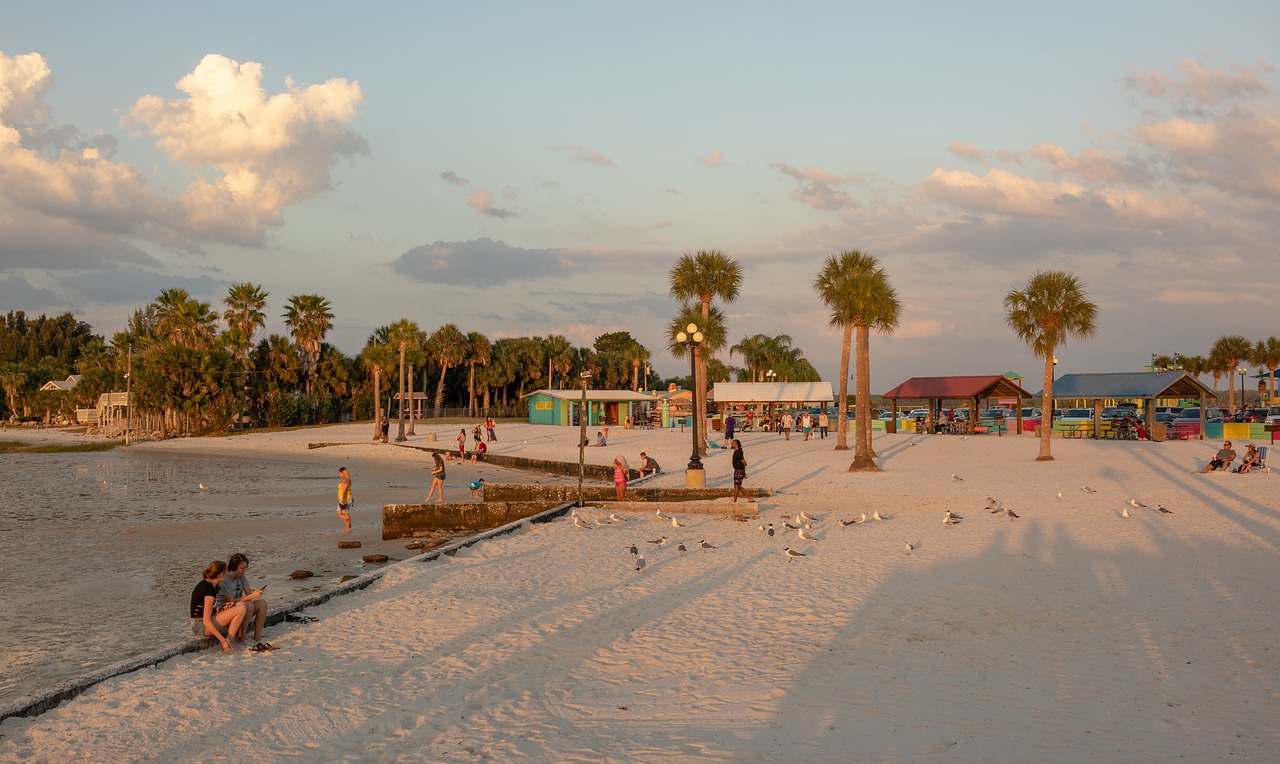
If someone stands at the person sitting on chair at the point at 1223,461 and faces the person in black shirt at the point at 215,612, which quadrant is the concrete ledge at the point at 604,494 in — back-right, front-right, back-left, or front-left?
front-right

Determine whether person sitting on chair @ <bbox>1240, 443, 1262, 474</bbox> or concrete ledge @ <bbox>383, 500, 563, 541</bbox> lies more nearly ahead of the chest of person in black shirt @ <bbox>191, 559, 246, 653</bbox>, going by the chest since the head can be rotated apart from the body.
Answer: the person sitting on chair

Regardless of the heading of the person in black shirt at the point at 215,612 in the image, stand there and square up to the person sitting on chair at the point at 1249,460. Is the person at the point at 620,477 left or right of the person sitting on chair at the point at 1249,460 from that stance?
left

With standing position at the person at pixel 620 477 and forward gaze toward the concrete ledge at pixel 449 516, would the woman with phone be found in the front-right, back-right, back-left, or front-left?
front-left

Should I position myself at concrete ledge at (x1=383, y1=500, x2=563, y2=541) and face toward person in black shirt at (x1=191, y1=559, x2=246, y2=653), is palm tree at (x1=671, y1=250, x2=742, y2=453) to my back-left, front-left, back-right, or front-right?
back-left

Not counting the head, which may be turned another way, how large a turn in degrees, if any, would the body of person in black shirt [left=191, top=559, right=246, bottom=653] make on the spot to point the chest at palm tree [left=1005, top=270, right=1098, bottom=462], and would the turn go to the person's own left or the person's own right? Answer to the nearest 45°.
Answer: approximately 45° to the person's own left

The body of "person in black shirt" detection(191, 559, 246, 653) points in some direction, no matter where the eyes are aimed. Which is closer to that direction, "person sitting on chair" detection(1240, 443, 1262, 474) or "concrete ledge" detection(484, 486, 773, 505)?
the person sitting on chair

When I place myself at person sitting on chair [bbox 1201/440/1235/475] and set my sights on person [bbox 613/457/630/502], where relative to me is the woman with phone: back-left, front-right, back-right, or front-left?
front-left

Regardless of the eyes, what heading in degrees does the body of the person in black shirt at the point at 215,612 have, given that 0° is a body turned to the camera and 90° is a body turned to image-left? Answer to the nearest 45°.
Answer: approximately 270°
